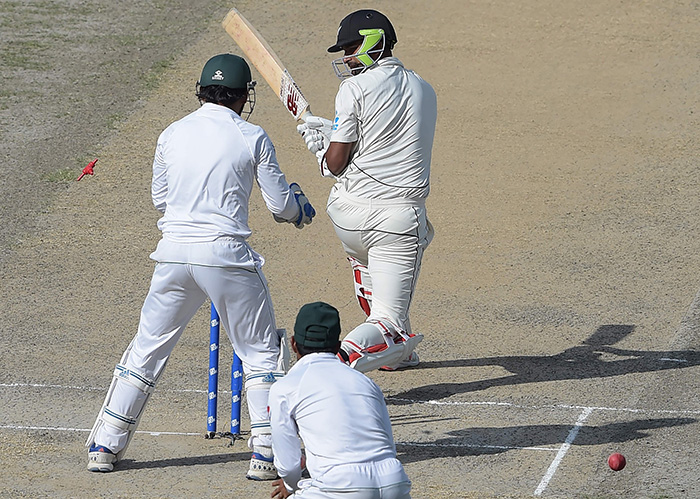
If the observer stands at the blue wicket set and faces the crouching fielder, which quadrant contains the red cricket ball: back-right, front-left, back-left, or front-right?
front-left

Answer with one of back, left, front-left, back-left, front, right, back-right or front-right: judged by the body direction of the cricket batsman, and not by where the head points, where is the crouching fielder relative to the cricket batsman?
back-left

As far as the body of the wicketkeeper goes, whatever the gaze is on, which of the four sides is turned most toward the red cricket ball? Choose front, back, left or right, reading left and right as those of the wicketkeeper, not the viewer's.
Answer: right

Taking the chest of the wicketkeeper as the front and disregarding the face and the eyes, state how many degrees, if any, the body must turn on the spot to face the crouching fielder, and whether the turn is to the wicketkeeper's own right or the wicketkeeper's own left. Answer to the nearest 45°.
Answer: approximately 180°

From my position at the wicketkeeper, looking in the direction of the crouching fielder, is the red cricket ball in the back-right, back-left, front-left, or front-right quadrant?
front-left

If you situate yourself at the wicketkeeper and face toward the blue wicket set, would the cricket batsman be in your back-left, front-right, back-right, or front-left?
front-right

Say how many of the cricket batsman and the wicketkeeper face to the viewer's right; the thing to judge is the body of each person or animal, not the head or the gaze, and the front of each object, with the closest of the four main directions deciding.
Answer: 0

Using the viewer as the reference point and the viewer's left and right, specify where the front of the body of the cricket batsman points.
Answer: facing away from the viewer and to the left of the viewer

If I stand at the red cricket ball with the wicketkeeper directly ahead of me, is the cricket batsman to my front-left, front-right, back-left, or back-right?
front-right

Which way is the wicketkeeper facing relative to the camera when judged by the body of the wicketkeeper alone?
away from the camera

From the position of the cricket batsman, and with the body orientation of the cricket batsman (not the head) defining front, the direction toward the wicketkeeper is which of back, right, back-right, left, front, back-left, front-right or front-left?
left
